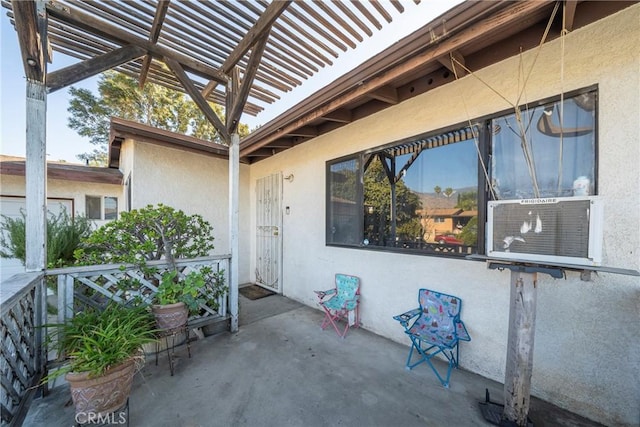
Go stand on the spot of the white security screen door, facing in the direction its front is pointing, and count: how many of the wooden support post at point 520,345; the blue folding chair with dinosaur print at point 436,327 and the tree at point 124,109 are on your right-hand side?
1

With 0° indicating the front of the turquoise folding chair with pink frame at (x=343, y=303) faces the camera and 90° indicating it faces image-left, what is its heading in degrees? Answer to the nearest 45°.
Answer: approximately 45°

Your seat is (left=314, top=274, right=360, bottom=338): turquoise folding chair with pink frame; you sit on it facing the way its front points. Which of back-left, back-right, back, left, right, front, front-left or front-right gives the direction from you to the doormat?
right

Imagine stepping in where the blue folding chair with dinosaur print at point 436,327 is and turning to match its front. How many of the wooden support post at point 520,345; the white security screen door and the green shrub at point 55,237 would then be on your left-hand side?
1

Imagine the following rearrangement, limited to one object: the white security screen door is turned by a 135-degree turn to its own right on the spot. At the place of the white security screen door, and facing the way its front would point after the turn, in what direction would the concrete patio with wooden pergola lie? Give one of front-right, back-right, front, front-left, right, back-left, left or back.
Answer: back

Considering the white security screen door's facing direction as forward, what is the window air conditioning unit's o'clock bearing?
The window air conditioning unit is roughly at 10 o'clock from the white security screen door.

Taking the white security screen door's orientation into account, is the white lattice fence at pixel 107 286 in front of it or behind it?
in front

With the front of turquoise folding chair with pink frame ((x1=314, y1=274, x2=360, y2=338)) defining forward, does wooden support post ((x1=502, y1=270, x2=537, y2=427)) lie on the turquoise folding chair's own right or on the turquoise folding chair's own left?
on the turquoise folding chair's own left

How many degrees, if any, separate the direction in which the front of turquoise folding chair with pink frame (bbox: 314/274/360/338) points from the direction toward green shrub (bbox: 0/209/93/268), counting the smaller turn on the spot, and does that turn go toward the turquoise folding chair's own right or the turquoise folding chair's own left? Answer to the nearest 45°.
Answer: approximately 45° to the turquoise folding chair's own right

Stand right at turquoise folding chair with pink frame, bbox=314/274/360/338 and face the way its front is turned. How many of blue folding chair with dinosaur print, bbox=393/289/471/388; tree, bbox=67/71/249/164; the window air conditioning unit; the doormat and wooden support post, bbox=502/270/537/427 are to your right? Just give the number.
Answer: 2

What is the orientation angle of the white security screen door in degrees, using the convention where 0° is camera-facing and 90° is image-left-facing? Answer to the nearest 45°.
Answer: approximately 45°

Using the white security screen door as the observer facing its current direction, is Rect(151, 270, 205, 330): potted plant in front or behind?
in front

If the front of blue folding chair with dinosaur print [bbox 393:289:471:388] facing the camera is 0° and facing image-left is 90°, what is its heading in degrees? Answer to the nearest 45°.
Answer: approximately 45°
